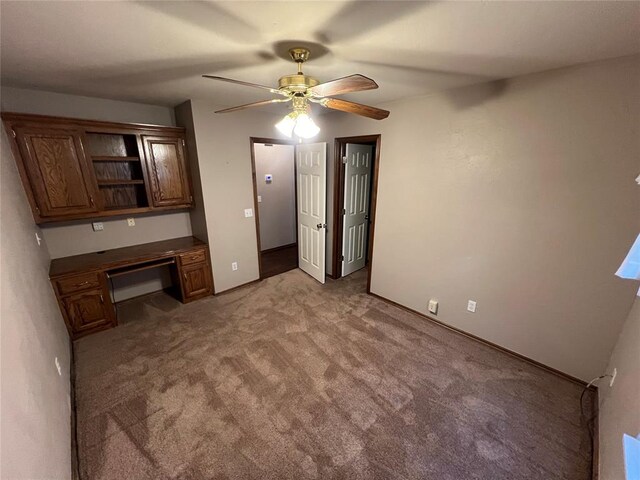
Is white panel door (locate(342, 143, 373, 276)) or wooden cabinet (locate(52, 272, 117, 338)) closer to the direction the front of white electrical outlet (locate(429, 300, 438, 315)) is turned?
the wooden cabinet

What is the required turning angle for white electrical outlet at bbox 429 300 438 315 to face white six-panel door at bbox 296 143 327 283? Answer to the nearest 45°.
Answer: approximately 45° to its right

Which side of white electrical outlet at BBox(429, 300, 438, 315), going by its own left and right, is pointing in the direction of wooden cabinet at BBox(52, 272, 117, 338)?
front

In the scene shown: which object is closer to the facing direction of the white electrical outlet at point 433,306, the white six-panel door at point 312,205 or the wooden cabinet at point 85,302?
the wooden cabinet

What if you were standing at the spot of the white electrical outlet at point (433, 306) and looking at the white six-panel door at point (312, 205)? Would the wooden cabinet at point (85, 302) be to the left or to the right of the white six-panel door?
left

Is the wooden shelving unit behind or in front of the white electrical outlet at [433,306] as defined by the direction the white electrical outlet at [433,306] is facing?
in front

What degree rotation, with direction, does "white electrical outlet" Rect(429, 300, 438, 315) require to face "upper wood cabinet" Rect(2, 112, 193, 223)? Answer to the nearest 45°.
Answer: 0° — it already faces it

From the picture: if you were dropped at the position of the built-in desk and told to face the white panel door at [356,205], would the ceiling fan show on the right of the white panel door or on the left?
right

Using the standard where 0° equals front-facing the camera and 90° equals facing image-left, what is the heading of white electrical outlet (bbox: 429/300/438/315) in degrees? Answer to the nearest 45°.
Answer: approximately 45°

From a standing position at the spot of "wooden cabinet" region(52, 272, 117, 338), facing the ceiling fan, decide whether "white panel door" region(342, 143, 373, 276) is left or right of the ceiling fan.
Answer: left

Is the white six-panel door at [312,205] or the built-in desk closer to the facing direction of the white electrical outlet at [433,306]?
the built-in desk

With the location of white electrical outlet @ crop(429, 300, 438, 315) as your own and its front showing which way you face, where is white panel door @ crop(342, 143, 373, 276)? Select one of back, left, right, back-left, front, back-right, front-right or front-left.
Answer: right
